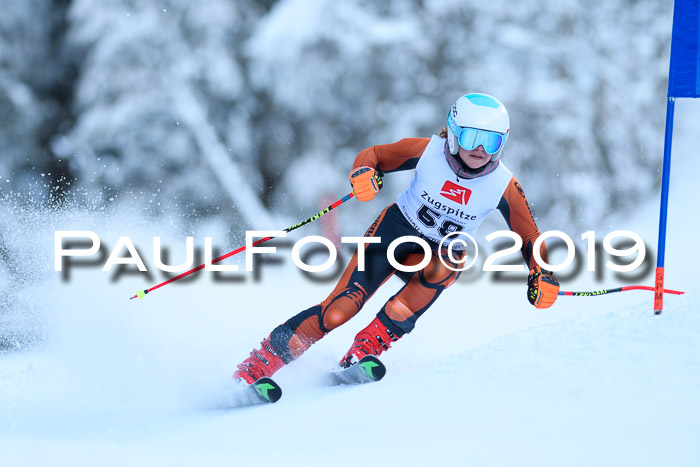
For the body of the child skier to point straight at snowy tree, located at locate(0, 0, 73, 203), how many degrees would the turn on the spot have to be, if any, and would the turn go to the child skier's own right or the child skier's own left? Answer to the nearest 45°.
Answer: approximately 135° to the child skier's own right

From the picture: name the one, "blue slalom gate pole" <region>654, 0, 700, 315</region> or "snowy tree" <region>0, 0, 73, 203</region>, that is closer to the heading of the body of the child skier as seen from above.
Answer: the blue slalom gate pole

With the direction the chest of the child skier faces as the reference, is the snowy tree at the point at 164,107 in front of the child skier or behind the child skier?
behind

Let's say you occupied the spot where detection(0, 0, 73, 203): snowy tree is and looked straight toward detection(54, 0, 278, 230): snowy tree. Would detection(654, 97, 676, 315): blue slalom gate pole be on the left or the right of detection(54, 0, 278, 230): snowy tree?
right

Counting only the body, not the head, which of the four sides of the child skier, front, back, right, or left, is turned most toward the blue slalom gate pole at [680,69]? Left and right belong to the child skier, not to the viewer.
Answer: left

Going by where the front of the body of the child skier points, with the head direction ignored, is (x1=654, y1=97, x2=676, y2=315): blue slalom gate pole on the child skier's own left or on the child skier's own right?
on the child skier's own left

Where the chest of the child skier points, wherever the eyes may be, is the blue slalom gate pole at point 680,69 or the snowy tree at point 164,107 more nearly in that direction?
the blue slalom gate pole

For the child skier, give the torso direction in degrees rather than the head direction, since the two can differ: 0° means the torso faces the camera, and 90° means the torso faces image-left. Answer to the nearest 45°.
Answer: approximately 0°
